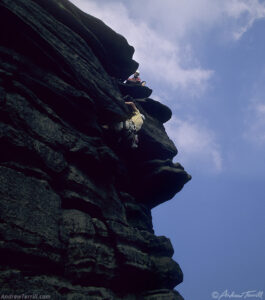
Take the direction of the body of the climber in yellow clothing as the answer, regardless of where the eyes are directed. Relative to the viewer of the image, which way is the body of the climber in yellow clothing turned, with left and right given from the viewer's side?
facing to the left of the viewer
